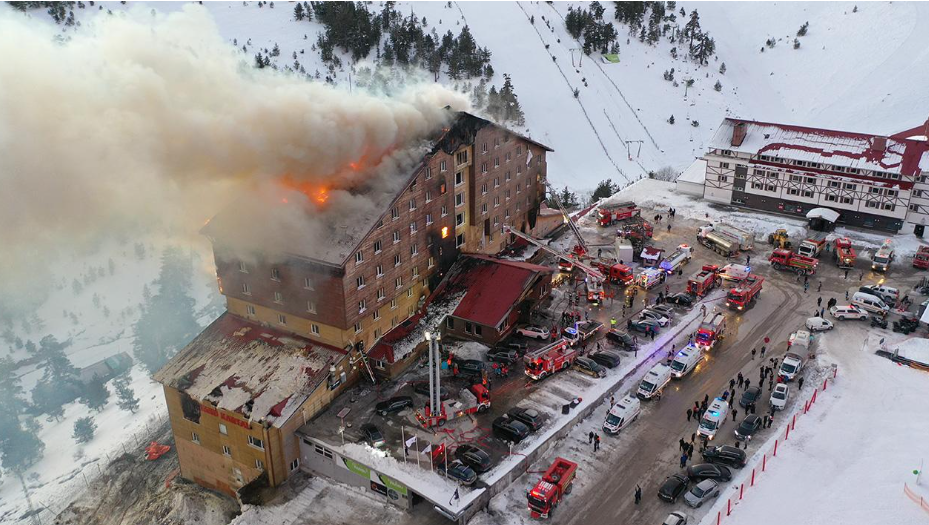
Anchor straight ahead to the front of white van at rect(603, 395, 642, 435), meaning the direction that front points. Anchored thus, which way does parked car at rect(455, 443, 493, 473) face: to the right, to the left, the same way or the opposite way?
to the right

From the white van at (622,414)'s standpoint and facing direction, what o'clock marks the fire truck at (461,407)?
The fire truck is roughly at 1 o'clock from the white van.

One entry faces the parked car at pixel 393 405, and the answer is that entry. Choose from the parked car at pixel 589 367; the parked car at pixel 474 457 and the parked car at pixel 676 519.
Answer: the parked car at pixel 474 457

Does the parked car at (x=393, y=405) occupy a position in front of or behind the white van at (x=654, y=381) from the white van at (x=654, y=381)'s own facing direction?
in front

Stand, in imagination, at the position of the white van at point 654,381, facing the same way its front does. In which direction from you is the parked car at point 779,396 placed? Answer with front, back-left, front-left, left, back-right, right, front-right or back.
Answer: back-left

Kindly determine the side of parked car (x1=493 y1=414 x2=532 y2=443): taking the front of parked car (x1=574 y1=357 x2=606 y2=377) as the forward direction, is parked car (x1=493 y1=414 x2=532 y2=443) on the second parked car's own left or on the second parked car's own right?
on the second parked car's own right

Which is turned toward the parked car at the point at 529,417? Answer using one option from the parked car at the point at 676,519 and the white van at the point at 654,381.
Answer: the white van

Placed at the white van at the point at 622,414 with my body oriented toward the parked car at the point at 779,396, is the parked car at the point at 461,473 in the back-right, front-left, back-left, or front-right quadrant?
back-right

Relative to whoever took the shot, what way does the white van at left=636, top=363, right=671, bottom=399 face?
facing the viewer and to the left of the viewer

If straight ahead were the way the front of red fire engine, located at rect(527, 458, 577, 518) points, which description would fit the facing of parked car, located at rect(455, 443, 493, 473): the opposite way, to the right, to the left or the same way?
to the right
